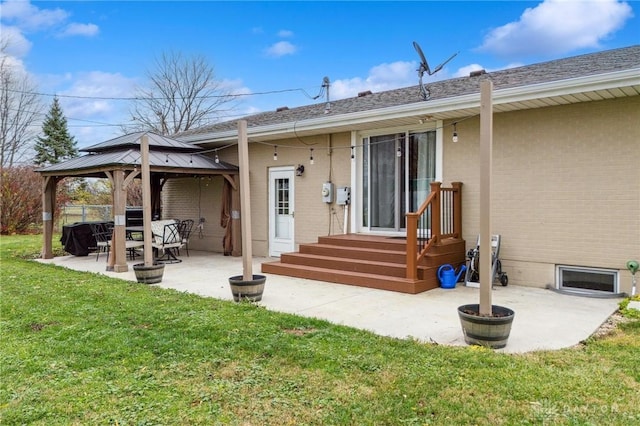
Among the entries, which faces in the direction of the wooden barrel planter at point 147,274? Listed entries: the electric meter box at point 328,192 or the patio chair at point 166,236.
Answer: the electric meter box

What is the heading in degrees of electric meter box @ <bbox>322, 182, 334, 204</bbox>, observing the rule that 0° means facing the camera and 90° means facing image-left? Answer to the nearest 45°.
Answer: approximately 45°

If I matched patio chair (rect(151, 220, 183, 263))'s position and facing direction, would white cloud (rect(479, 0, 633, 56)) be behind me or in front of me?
behind

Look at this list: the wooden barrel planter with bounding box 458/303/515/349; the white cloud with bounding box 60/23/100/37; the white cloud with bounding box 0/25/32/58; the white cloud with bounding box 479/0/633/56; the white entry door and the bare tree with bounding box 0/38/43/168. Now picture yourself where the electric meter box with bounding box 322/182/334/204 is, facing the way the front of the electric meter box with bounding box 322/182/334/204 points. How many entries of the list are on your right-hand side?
4

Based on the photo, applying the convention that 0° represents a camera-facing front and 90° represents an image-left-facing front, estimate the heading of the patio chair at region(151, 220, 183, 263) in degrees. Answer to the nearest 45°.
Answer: approximately 135°

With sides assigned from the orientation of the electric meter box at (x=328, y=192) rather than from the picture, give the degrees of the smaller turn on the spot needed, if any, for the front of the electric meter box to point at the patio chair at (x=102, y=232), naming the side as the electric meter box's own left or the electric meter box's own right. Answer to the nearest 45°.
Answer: approximately 45° to the electric meter box's own right

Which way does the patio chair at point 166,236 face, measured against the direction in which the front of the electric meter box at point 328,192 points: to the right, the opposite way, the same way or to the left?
to the right

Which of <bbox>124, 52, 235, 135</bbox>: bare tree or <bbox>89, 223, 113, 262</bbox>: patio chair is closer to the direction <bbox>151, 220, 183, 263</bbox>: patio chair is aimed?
the patio chair

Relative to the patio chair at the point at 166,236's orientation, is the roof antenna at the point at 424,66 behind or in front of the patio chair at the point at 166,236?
behind

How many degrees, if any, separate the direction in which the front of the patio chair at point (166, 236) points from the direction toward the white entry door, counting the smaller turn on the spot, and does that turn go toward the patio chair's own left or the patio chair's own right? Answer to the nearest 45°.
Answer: approximately 135° to the patio chair's own right

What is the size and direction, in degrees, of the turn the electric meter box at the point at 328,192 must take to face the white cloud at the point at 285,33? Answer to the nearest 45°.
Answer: approximately 135° to its right

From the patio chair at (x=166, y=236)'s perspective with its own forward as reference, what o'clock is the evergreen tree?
The evergreen tree is roughly at 1 o'clock from the patio chair.
